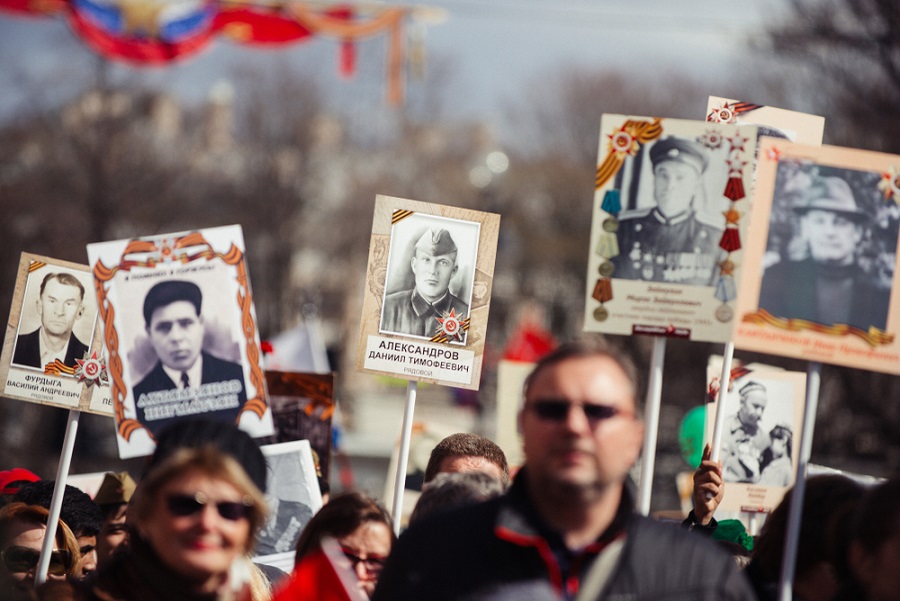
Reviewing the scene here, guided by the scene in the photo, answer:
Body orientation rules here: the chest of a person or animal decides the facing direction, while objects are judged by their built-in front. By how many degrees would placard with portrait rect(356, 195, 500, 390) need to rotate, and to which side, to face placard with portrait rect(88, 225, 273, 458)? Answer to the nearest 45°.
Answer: approximately 90° to its right

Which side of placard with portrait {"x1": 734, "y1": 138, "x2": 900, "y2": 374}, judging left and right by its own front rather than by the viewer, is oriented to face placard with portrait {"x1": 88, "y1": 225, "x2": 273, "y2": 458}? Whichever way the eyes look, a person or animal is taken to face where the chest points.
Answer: right

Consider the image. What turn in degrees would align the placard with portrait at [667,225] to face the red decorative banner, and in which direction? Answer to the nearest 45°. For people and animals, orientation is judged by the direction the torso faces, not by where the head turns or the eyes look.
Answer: approximately 135° to its right

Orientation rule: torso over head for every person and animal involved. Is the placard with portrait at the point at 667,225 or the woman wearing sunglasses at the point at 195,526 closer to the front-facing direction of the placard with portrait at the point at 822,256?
the woman wearing sunglasses

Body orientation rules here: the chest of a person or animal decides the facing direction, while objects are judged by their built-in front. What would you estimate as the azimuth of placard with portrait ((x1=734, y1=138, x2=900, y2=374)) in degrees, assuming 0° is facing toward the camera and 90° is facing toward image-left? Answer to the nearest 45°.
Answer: approximately 0°
